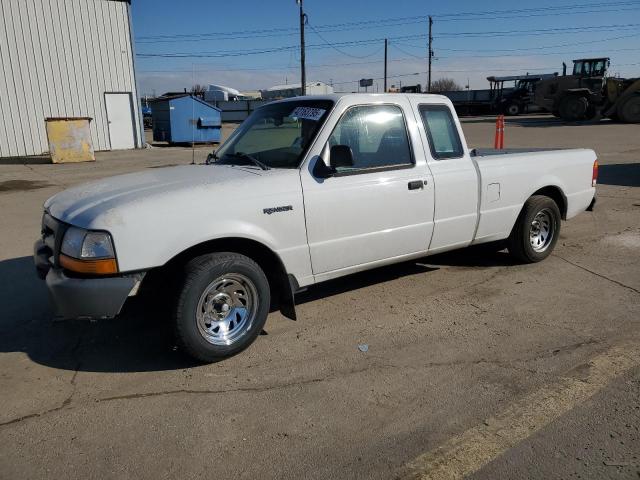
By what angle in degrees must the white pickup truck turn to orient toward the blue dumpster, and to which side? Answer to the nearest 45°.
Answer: approximately 135° to its right

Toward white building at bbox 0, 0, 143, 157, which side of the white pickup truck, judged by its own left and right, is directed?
right

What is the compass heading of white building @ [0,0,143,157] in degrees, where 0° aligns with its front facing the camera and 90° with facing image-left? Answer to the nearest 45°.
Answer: approximately 0°

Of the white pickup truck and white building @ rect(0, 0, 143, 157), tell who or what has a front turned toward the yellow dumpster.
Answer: the white building

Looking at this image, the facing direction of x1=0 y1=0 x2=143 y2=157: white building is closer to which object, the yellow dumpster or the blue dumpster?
the yellow dumpster

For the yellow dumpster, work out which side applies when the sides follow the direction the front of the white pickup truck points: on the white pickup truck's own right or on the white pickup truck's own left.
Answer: on the white pickup truck's own right
